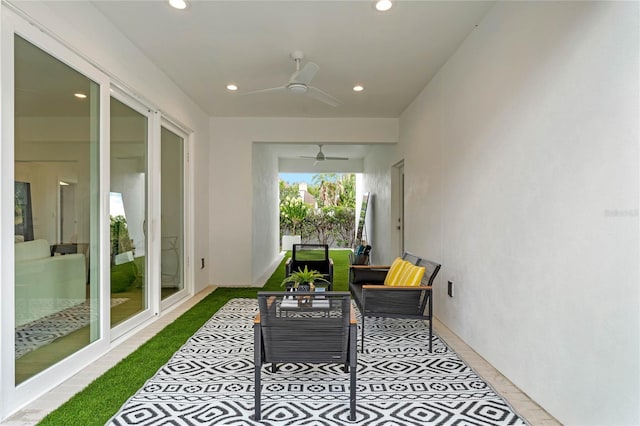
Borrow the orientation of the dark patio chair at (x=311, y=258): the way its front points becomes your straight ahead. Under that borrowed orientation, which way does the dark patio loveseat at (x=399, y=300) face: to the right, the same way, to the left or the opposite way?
to the right

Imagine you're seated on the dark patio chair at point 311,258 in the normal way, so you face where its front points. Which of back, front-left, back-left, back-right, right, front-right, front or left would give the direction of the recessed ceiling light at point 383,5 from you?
front

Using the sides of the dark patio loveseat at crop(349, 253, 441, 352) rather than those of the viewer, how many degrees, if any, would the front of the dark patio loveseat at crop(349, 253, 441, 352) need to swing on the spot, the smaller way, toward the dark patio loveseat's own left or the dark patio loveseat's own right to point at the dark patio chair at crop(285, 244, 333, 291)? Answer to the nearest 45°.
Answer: approximately 45° to the dark patio loveseat's own right

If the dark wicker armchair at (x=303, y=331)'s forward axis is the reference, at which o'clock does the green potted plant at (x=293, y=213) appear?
The green potted plant is roughly at 12 o'clock from the dark wicker armchair.

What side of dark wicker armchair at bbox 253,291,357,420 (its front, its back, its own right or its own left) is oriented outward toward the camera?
back

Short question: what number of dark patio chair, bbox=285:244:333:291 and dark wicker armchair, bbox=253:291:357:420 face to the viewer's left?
0

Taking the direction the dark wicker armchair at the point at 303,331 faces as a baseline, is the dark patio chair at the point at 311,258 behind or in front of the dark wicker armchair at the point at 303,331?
in front

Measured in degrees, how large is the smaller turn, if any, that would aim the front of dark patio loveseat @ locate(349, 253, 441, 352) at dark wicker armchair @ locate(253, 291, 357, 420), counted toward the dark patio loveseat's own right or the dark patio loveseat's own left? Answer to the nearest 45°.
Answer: approximately 45° to the dark patio loveseat's own left

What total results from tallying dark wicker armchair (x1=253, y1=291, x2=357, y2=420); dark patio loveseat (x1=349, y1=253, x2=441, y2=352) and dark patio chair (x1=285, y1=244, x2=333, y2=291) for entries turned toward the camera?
1

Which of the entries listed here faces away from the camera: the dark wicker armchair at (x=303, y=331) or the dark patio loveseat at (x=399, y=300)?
the dark wicker armchair

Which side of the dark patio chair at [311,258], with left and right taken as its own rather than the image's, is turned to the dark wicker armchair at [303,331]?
front

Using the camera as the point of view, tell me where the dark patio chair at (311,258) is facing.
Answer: facing the viewer

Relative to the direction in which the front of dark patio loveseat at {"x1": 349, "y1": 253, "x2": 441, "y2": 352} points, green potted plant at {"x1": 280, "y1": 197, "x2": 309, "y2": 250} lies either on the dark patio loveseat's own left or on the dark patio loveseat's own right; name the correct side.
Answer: on the dark patio loveseat's own right

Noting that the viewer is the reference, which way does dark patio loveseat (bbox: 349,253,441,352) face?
facing to the left of the viewer

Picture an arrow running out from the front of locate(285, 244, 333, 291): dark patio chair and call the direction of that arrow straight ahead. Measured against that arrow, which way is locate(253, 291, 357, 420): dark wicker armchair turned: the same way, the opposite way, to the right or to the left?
the opposite way

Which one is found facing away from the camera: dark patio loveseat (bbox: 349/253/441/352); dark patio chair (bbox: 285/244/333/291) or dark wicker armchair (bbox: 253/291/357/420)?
the dark wicker armchair
